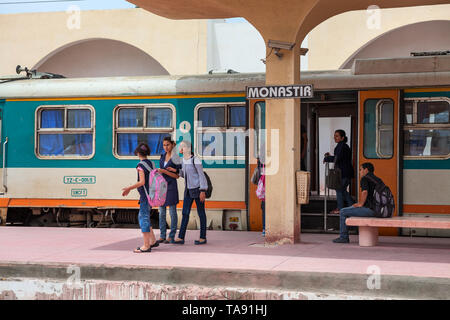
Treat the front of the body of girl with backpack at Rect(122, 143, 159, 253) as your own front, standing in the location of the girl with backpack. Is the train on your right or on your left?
on your right

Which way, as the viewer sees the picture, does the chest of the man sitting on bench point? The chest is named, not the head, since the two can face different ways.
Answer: to the viewer's left

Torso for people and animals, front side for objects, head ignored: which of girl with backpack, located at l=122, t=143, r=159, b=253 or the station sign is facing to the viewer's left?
the girl with backpack

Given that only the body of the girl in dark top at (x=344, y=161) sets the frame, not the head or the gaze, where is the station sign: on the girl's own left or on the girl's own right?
on the girl's own left

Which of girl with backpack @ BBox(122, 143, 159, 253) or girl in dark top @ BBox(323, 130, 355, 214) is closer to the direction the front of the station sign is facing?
the girl with backpack

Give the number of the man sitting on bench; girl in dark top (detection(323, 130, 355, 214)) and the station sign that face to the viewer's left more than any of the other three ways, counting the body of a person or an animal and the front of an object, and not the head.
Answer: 2

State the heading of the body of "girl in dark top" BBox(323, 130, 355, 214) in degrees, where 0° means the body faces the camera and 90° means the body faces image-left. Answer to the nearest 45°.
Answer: approximately 90°

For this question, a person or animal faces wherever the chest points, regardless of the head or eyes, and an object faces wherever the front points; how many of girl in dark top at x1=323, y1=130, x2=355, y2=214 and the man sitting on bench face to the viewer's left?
2

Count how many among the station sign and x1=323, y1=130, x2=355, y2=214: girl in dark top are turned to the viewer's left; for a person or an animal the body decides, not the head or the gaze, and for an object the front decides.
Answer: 1
